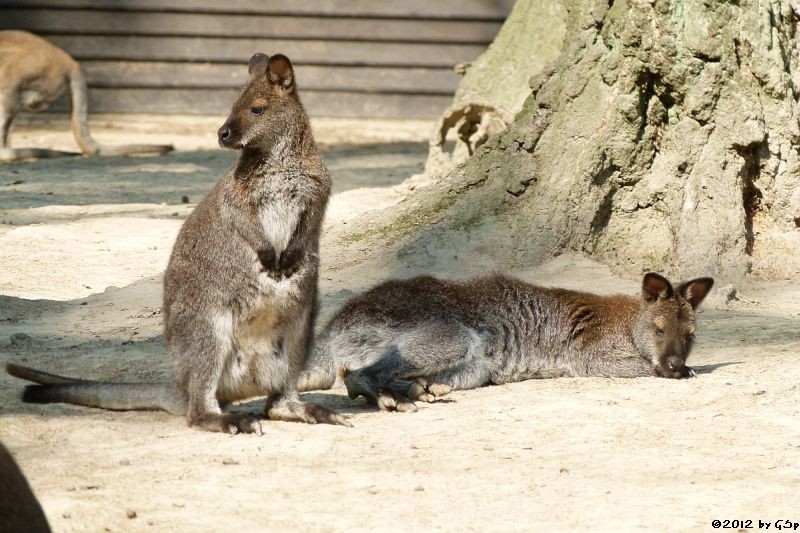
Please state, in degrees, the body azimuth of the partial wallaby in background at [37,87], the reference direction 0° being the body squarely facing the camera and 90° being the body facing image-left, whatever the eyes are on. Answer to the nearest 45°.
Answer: approximately 90°

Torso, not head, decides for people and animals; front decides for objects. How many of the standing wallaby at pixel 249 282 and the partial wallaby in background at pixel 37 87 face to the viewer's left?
1

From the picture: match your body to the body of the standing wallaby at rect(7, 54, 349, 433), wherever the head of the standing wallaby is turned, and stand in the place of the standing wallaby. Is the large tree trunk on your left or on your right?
on your left

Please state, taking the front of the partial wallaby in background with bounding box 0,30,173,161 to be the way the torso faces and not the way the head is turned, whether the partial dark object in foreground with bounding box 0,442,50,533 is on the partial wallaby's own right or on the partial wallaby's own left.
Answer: on the partial wallaby's own left

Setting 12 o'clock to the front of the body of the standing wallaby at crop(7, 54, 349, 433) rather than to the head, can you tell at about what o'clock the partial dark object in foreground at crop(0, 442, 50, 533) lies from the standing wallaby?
The partial dark object in foreground is roughly at 2 o'clock from the standing wallaby.

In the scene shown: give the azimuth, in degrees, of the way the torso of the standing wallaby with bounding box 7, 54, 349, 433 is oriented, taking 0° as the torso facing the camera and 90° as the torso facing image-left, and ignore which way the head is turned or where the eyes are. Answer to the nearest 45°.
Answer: approximately 315°

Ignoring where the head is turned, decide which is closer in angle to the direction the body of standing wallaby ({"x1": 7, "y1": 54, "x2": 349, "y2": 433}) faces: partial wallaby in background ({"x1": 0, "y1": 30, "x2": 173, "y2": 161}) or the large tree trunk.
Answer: the large tree trunk

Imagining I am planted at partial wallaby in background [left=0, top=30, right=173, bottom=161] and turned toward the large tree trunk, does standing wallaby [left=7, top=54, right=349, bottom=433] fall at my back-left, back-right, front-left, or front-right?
front-right

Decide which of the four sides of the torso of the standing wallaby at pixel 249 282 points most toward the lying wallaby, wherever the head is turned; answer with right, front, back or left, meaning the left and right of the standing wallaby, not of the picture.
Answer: left

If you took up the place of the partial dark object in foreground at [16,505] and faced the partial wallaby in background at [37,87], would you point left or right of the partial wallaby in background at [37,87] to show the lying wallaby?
right

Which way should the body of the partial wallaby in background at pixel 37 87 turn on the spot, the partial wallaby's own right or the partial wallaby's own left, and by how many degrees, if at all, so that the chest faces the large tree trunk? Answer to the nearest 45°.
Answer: approximately 135° to the partial wallaby's own left

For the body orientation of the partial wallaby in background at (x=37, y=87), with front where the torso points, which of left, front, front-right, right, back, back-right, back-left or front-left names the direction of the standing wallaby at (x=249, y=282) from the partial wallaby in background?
left
